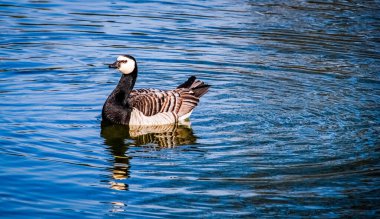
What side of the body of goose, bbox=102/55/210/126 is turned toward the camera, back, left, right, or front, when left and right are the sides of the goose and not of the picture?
left
